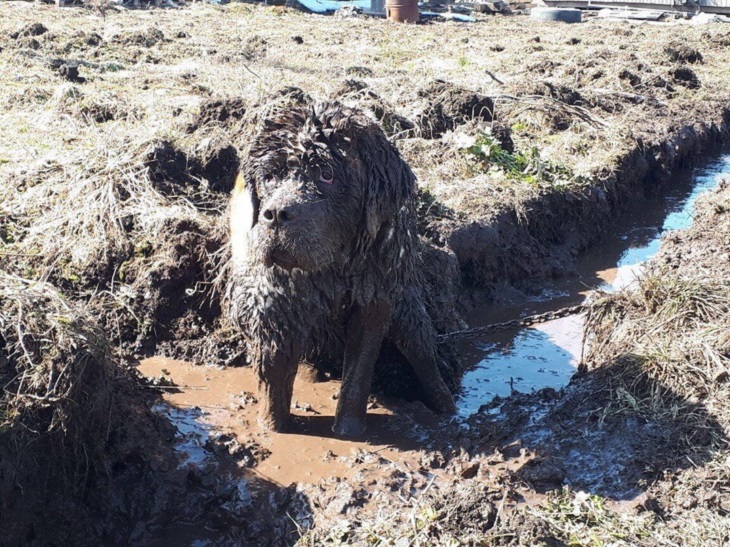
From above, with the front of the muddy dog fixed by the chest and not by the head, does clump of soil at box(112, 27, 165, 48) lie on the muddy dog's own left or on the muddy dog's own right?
on the muddy dog's own right

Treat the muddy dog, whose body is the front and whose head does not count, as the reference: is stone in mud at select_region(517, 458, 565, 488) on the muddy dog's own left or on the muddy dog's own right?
on the muddy dog's own left

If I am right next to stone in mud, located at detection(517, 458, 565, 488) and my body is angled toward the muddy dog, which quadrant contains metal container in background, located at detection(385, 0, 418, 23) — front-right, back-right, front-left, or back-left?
front-right

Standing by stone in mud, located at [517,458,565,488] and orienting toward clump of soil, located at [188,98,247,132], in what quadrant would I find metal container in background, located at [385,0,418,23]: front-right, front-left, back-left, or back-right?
front-right

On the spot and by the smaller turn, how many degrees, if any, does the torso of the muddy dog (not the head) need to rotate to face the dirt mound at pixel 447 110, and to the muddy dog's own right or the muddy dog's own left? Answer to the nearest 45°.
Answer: approximately 135° to the muddy dog's own right

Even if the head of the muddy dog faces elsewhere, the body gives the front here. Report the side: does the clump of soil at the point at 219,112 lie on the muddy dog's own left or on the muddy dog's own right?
on the muddy dog's own right

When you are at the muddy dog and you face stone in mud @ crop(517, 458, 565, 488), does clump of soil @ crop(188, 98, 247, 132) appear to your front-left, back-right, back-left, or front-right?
back-left

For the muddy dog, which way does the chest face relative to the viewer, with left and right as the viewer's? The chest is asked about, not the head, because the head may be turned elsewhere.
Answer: facing the viewer and to the left of the viewer
